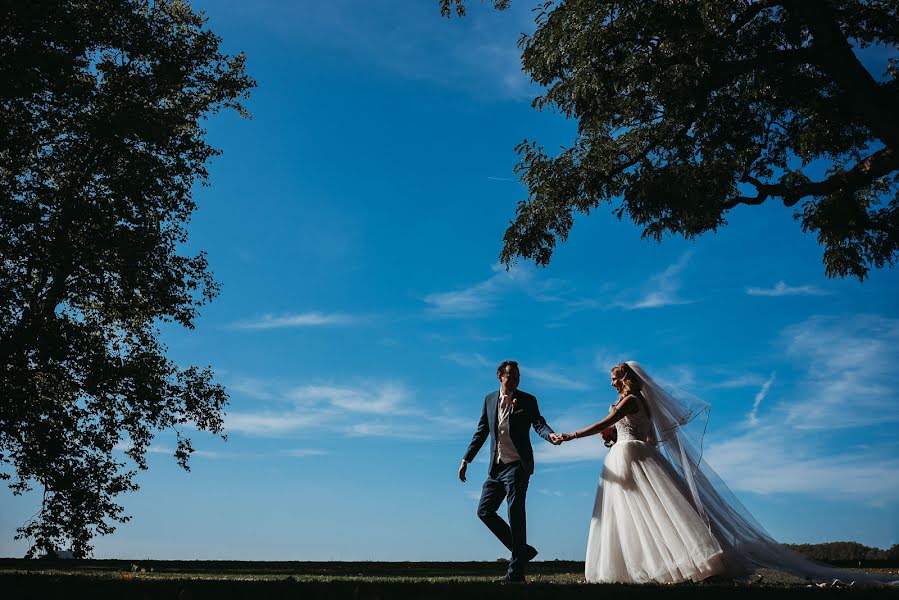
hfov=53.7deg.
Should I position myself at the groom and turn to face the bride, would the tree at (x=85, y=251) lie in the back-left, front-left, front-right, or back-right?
back-left

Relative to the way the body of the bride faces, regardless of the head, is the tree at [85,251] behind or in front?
in front

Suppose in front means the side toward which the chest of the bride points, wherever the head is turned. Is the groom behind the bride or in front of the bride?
in front

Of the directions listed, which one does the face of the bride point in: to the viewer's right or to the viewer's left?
to the viewer's left

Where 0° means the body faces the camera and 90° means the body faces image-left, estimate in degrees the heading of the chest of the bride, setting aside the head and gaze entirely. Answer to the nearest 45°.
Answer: approximately 90°
